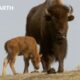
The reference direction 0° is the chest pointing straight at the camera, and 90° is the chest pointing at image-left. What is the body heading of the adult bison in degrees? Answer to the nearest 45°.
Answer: approximately 315°
